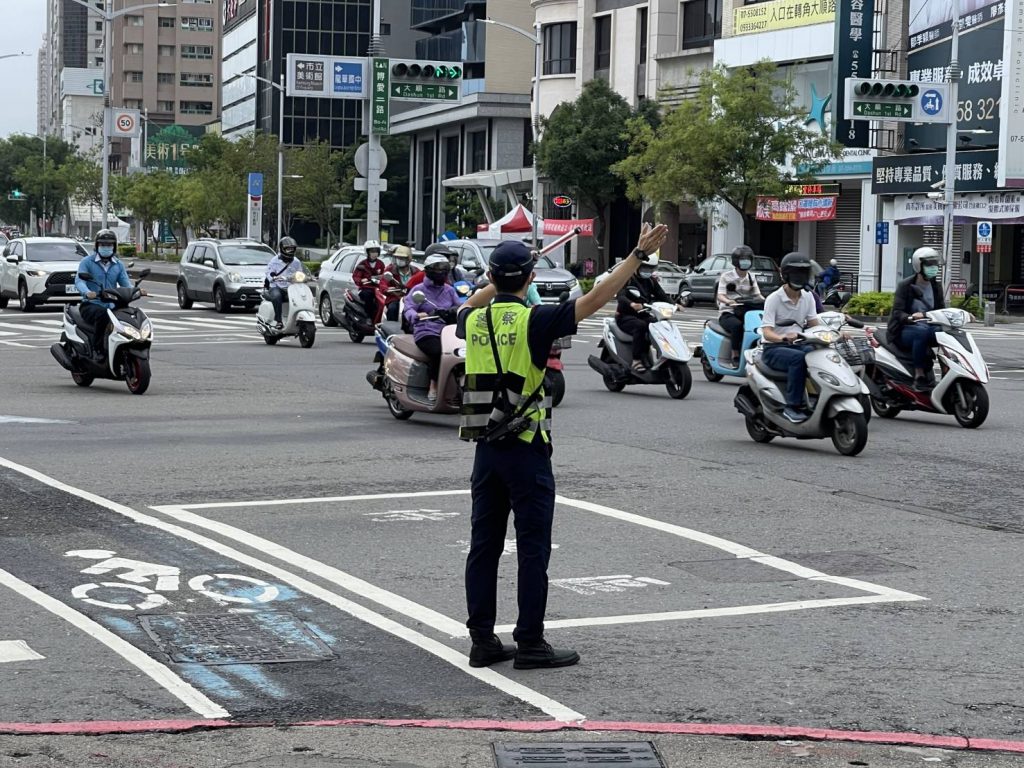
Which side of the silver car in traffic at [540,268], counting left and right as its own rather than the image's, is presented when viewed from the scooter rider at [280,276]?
right

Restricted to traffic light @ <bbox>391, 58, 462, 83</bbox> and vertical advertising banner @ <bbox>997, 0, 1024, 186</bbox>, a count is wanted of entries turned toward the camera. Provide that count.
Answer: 2

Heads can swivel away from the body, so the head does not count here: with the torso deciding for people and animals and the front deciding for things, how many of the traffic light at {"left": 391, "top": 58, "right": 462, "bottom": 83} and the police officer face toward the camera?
1

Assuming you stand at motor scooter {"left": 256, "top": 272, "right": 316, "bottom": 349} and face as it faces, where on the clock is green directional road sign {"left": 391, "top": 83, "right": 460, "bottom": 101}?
The green directional road sign is roughly at 8 o'clock from the motor scooter.

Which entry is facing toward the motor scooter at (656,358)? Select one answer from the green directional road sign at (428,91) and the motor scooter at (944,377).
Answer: the green directional road sign

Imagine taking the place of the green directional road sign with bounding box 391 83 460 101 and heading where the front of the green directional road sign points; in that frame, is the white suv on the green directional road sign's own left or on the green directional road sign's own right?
on the green directional road sign's own right

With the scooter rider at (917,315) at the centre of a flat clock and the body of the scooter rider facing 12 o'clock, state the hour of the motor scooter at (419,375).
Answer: The motor scooter is roughly at 4 o'clock from the scooter rider.
